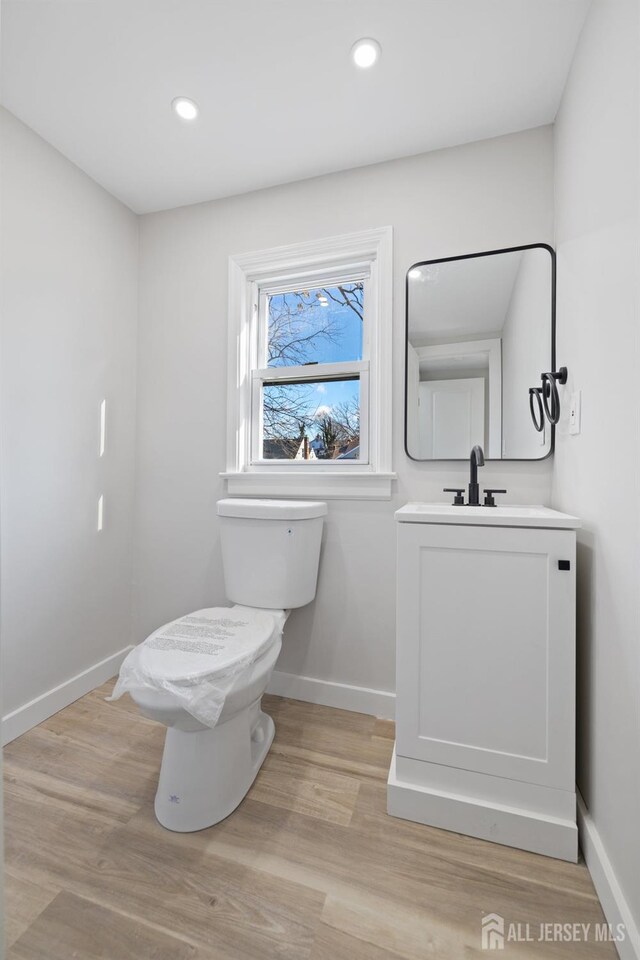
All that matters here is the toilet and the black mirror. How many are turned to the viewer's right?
0

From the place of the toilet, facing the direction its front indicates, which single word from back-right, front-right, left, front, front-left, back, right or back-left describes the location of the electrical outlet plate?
back-left

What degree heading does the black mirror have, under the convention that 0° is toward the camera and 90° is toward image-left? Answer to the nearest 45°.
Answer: approximately 0°

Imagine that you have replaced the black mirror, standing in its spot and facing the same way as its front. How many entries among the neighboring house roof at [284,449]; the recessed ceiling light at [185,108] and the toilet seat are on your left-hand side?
0

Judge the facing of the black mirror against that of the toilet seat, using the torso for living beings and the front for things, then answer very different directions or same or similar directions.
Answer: same or similar directions

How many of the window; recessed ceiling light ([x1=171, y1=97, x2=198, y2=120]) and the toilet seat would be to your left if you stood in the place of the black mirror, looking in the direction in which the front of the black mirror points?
0

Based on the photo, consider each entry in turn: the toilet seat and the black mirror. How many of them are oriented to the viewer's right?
0

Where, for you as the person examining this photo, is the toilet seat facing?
facing the viewer and to the left of the viewer

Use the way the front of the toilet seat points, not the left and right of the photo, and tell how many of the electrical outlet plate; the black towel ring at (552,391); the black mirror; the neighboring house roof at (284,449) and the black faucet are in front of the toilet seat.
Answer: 0

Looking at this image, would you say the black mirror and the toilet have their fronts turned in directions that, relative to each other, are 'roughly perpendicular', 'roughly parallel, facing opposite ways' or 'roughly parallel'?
roughly parallel

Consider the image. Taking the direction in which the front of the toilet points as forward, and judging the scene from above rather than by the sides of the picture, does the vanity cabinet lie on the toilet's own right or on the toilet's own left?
on the toilet's own left

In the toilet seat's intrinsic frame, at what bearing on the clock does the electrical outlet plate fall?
The electrical outlet plate is roughly at 8 o'clock from the toilet seat.

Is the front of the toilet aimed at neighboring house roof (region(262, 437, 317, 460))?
no

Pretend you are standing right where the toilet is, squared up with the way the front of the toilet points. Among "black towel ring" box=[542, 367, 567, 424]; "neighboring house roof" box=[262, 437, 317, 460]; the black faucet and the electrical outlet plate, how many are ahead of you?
0

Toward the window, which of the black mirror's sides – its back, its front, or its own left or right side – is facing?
right
